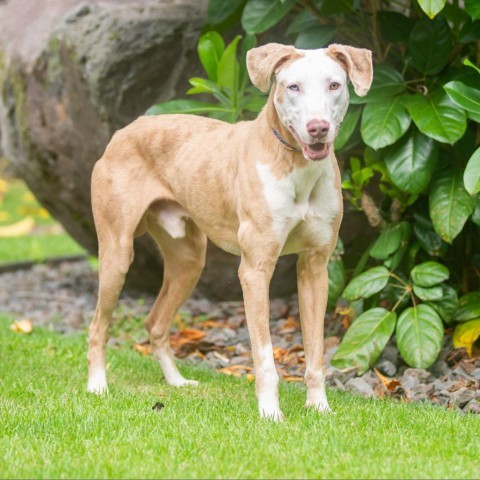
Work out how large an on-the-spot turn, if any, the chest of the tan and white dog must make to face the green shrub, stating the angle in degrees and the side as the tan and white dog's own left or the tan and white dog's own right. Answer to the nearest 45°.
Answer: approximately 90° to the tan and white dog's own left

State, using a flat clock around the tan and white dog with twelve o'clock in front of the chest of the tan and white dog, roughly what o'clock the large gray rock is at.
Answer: The large gray rock is roughly at 7 o'clock from the tan and white dog.

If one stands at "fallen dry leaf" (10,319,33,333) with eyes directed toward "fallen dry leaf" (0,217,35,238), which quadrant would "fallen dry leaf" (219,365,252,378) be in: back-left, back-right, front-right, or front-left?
back-right

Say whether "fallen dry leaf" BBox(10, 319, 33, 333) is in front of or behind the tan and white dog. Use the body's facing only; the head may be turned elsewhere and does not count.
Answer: behind

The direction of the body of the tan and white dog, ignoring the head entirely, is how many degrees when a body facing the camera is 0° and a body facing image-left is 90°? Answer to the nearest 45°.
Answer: approximately 315°
